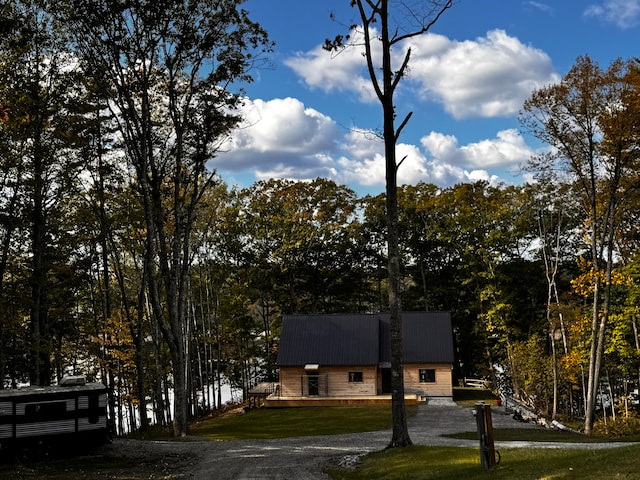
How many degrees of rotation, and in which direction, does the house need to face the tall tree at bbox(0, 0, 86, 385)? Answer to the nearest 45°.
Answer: approximately 45° to its right

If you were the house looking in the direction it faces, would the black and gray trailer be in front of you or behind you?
in front

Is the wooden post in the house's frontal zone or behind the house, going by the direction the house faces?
frontal zone

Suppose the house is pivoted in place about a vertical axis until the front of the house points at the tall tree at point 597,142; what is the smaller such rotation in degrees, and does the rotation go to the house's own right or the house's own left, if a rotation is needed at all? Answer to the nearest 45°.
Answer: approximately 45° to the house's own left

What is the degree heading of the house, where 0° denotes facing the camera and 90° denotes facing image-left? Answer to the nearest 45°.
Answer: approximately 0°

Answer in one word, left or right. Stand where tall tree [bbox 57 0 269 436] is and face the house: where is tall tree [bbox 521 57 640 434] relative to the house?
right
